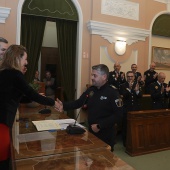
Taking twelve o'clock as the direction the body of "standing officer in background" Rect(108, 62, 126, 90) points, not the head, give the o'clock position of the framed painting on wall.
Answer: The framed painting on wall is roughly at 7 o'clock from the standing officer in background.

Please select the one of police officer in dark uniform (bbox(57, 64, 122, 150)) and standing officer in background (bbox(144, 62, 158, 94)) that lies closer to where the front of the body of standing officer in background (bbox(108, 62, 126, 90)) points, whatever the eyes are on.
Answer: the police officer in dark uniform

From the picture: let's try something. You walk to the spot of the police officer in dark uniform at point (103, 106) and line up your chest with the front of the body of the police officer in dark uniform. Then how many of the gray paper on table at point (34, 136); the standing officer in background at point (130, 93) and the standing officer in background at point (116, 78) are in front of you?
1

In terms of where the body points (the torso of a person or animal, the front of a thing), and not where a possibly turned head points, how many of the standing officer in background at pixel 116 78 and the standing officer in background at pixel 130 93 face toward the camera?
2

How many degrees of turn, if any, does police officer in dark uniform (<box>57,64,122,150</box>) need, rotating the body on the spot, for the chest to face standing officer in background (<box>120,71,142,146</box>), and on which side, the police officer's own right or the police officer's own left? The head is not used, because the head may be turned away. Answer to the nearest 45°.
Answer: approximately 135° to the police officer's own right

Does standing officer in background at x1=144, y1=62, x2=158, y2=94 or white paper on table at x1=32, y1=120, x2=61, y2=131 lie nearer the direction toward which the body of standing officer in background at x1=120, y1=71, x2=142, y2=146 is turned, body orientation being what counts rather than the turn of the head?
the white paper on table

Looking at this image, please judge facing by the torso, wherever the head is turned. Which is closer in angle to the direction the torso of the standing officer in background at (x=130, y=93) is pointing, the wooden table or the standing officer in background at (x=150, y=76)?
the wooden table

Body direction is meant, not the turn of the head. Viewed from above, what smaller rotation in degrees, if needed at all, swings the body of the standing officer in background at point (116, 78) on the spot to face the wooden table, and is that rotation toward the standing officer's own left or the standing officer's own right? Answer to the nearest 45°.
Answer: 0° — they already face it

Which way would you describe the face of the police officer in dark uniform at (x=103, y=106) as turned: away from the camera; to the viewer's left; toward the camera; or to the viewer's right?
to the viewer's left

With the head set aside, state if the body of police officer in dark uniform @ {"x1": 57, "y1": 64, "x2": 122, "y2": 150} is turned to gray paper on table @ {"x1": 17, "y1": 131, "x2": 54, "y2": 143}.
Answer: yes
